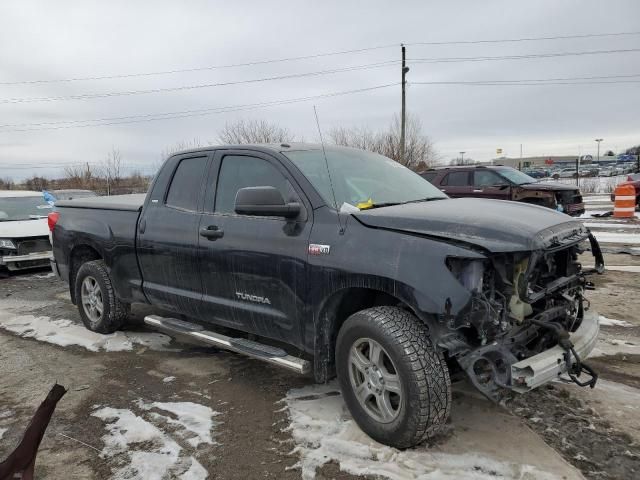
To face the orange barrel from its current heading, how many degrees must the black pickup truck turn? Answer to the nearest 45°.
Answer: approximately 90° to its left

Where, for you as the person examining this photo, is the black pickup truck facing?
facing the viewer and to the right of the viewer

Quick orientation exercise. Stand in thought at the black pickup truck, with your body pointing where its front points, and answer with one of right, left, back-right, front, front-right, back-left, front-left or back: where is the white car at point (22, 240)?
back

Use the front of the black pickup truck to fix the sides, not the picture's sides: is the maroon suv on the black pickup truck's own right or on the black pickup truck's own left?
on the black pickup truck's own left
